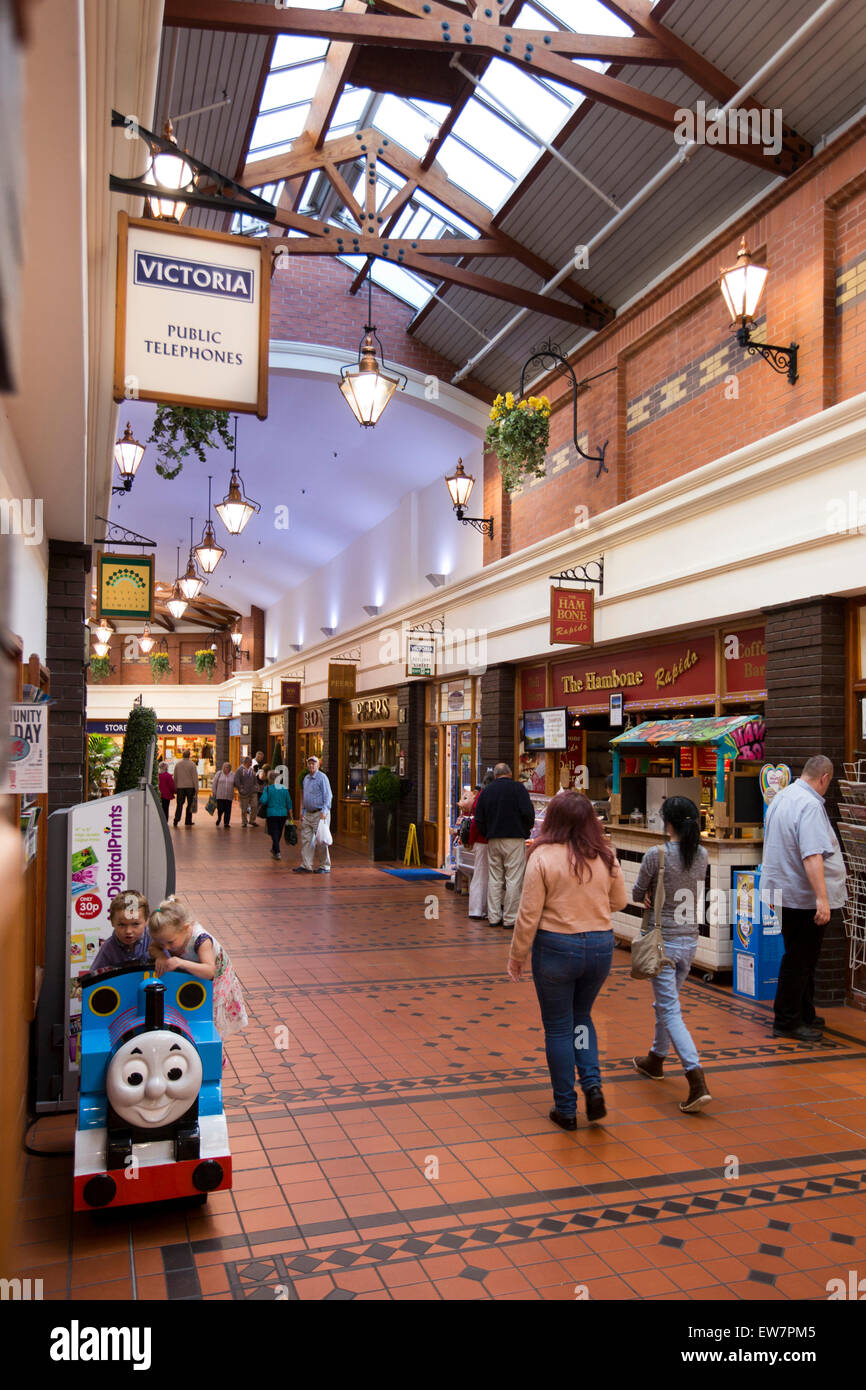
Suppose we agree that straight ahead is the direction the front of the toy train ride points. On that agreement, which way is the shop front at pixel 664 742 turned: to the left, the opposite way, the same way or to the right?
to the right

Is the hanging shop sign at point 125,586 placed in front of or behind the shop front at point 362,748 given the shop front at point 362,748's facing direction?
in front

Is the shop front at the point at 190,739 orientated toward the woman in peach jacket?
yes

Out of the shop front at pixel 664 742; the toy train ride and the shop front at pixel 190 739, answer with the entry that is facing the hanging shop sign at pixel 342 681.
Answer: the shop front at pixel 190 739

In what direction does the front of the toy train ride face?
toward the camera

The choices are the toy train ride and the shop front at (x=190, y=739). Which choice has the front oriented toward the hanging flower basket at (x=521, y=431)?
the shop front

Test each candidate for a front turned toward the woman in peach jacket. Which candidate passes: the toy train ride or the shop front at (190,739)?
the shop front

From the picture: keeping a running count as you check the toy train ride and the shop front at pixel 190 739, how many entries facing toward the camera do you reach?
2

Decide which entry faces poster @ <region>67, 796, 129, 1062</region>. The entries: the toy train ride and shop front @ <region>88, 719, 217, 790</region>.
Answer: the shop front

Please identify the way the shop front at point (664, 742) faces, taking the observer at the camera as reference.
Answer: facing the viewer and to the left of the viewer

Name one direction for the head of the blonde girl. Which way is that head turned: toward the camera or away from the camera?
toward the camera

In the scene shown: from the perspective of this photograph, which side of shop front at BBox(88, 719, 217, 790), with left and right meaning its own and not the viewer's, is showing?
front

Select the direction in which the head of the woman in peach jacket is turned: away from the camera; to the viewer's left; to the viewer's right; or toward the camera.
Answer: away from the camera

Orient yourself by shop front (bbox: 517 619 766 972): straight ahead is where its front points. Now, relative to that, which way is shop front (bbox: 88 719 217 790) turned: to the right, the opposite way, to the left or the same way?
to the left

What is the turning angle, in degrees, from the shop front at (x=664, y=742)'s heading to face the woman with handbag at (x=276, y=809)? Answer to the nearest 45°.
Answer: approximately 90° to its right
